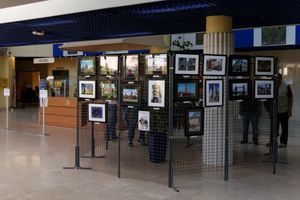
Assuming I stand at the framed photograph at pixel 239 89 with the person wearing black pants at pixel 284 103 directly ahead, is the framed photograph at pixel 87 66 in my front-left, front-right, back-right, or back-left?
back-left

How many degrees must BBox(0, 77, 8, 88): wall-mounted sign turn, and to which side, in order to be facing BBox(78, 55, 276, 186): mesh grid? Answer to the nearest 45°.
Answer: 0° — it already faces it
